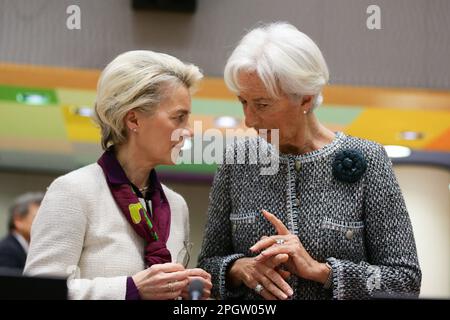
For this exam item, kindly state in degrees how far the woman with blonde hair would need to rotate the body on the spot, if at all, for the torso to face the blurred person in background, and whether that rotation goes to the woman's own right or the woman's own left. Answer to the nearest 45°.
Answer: approximately 135° to the woman's own left

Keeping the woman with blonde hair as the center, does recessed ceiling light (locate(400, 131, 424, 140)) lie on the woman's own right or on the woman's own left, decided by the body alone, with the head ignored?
on the woman's own left

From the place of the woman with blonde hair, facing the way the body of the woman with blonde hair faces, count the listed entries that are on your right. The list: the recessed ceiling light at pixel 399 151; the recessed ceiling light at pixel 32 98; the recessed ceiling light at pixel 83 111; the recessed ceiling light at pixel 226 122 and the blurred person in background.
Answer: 0

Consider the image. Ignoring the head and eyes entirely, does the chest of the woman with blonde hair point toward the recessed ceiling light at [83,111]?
no

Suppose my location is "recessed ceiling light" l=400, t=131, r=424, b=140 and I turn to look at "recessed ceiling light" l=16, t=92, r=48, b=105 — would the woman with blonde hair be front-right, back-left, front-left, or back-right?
front-left

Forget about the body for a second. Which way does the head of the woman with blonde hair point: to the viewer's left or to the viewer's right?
to the viewer's right

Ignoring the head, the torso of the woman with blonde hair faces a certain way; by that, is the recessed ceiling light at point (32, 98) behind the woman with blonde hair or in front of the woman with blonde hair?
behind

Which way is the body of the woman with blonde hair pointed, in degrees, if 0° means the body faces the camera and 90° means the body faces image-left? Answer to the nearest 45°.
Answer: approximately 315°

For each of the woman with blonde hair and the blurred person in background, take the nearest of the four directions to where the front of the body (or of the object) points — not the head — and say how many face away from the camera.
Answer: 0

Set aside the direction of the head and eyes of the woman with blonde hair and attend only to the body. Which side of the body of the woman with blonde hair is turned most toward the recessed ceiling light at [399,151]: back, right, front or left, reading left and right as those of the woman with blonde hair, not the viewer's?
left
